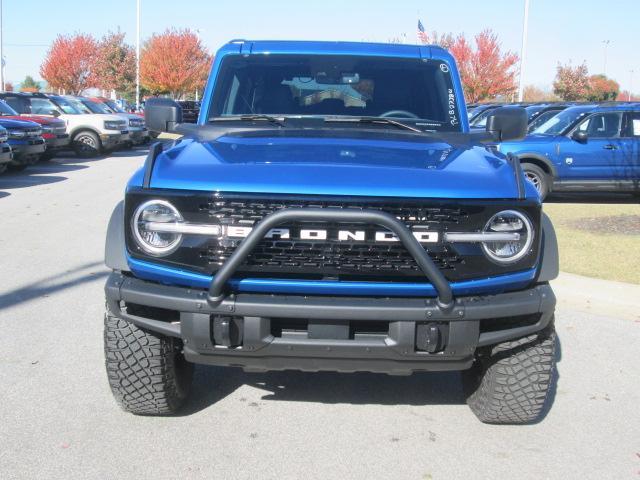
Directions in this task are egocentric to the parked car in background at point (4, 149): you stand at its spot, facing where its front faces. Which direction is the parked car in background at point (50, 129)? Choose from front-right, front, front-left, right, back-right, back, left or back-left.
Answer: back-left

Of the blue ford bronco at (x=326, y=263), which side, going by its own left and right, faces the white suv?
back

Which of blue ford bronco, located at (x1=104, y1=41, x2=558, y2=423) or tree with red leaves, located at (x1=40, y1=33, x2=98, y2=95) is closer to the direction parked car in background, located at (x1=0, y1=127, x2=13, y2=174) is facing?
the blue ford bronco

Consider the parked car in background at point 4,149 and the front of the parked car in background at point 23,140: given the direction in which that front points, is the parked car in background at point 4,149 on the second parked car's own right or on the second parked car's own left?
on the second parked car's own right

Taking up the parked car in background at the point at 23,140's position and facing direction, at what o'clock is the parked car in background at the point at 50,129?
the parked car in background at the point at 50,129 is roughly at 8 o'clock from the parked car in background at the point at 23,140.

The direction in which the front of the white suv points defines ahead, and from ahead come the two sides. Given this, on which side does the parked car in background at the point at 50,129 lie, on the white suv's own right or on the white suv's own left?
on the white suv's own right

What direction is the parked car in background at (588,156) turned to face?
to the viewer's left

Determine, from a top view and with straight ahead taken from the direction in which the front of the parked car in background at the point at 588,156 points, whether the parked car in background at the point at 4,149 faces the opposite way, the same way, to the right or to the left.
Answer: the opposite way

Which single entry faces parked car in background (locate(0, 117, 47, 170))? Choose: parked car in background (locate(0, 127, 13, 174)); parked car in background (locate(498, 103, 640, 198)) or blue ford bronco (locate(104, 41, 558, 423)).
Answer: parked car in background (locate(498, 103, 640, 198))

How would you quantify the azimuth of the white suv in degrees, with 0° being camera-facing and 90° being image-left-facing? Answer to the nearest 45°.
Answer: approximately 315°

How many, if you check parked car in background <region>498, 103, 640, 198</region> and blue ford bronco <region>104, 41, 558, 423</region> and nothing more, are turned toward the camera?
1
